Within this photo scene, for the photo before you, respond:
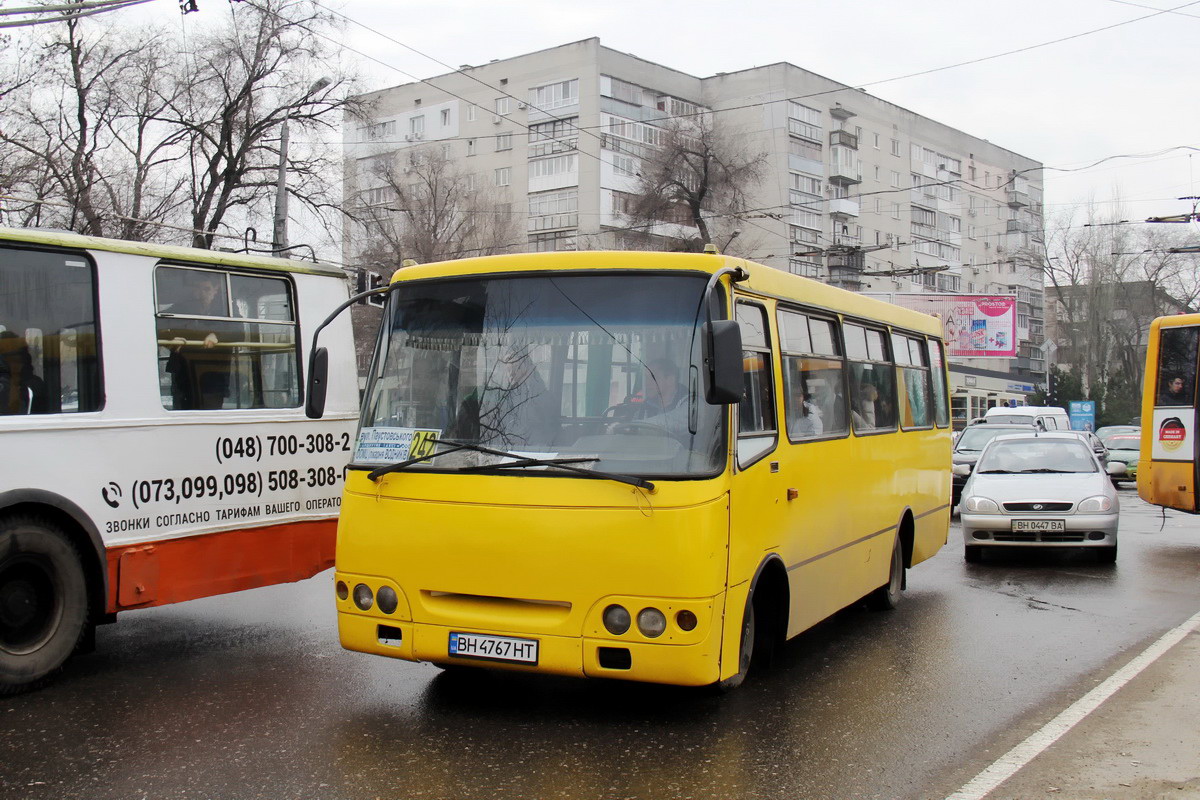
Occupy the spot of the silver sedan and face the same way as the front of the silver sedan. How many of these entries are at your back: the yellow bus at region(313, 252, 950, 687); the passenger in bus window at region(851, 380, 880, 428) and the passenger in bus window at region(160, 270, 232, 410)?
0

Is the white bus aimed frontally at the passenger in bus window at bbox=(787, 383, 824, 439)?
no

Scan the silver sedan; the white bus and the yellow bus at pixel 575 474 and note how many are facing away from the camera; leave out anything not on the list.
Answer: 0

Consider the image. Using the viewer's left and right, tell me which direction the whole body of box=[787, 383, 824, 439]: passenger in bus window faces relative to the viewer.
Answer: facing the viewer and to the left of the viewer

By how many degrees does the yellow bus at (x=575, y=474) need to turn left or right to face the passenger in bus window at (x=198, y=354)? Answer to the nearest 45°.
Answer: approximately 90° to its right

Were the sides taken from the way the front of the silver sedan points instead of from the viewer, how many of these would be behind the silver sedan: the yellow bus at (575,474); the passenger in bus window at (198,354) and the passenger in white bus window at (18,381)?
0

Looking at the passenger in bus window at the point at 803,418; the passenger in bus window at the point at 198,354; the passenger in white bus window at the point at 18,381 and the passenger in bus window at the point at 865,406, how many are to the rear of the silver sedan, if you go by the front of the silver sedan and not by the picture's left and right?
0

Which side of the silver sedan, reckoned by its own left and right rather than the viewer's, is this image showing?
front

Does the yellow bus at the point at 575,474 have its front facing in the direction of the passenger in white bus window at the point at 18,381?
no

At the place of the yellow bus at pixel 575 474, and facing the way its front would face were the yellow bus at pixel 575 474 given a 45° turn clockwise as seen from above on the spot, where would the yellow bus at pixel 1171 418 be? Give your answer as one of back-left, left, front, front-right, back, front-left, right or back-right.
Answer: back-right

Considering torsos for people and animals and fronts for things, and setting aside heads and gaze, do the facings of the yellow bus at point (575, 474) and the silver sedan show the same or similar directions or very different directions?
same or similar directions

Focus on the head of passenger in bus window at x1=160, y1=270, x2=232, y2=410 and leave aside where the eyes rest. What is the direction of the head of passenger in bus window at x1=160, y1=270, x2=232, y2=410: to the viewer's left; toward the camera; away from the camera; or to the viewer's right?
toward the camera

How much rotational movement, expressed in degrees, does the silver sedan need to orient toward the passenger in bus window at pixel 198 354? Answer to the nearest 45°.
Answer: approximately 45° to its right
